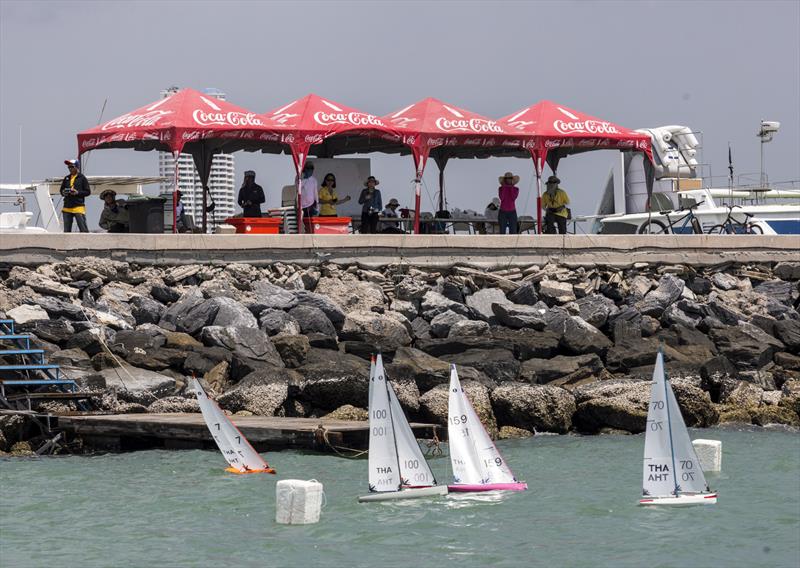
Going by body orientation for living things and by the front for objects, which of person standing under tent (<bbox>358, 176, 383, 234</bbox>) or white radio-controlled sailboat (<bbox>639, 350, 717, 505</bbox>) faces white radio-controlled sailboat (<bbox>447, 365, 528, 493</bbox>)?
the person standing under tent

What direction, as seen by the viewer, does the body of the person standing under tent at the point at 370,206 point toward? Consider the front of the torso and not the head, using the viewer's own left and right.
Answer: facing the viewer

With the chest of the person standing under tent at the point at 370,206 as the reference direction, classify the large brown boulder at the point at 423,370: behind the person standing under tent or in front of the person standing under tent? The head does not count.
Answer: in front

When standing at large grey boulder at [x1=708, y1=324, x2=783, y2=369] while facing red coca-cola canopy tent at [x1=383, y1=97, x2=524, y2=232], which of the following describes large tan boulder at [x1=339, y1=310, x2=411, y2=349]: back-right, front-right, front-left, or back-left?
front-left
